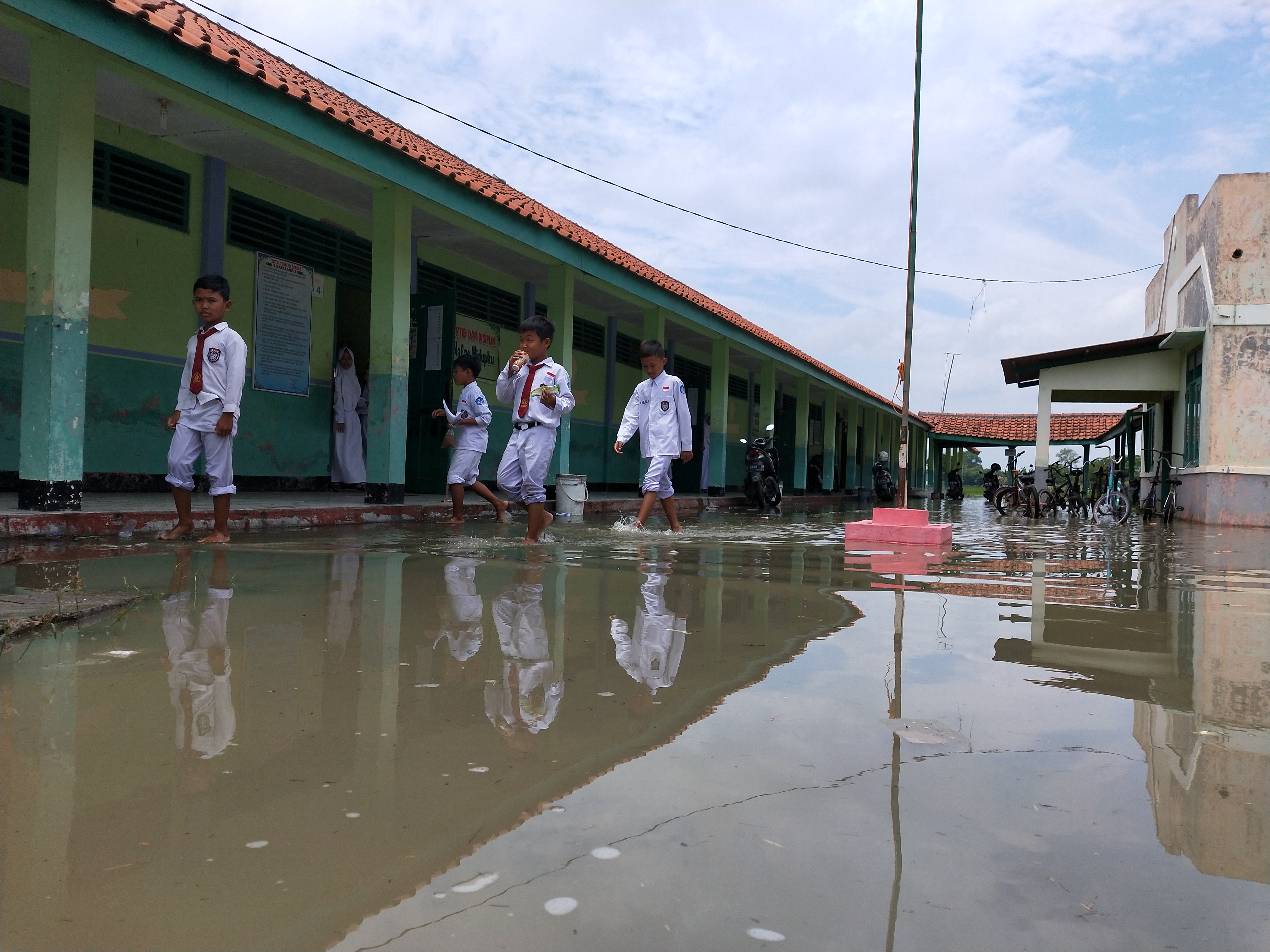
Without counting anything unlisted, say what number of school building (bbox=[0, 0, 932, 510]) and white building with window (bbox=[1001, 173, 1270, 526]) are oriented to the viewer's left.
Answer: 1

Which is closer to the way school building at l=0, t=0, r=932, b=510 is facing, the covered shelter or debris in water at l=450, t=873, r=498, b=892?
the debris in water

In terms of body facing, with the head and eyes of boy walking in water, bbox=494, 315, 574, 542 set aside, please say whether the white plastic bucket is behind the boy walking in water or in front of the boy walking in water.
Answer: behind

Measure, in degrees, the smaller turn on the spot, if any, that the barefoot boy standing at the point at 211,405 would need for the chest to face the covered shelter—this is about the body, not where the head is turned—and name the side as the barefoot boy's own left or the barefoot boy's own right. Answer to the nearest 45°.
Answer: approximately 180°

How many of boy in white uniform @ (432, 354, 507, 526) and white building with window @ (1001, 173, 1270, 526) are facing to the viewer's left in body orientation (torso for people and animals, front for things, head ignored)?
2

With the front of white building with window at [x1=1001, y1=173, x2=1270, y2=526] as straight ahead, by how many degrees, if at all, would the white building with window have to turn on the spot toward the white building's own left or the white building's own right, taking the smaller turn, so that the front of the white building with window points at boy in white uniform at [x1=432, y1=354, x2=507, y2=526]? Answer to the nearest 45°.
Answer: approximately 45° to the white building's own left

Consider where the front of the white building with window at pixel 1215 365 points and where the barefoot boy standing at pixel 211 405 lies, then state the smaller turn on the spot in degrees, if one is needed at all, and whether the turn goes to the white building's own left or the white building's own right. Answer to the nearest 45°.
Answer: approximately 45° to the white building's own left

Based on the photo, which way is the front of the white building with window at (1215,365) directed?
to the viewer's left

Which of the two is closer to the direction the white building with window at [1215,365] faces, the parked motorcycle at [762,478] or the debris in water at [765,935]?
the parked motorcycle

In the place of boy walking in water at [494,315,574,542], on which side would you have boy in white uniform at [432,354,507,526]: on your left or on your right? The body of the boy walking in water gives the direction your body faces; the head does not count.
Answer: on your right

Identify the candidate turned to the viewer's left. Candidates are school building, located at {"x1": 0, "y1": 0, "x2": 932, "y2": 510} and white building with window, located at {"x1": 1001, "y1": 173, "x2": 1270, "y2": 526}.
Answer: the white building with window
